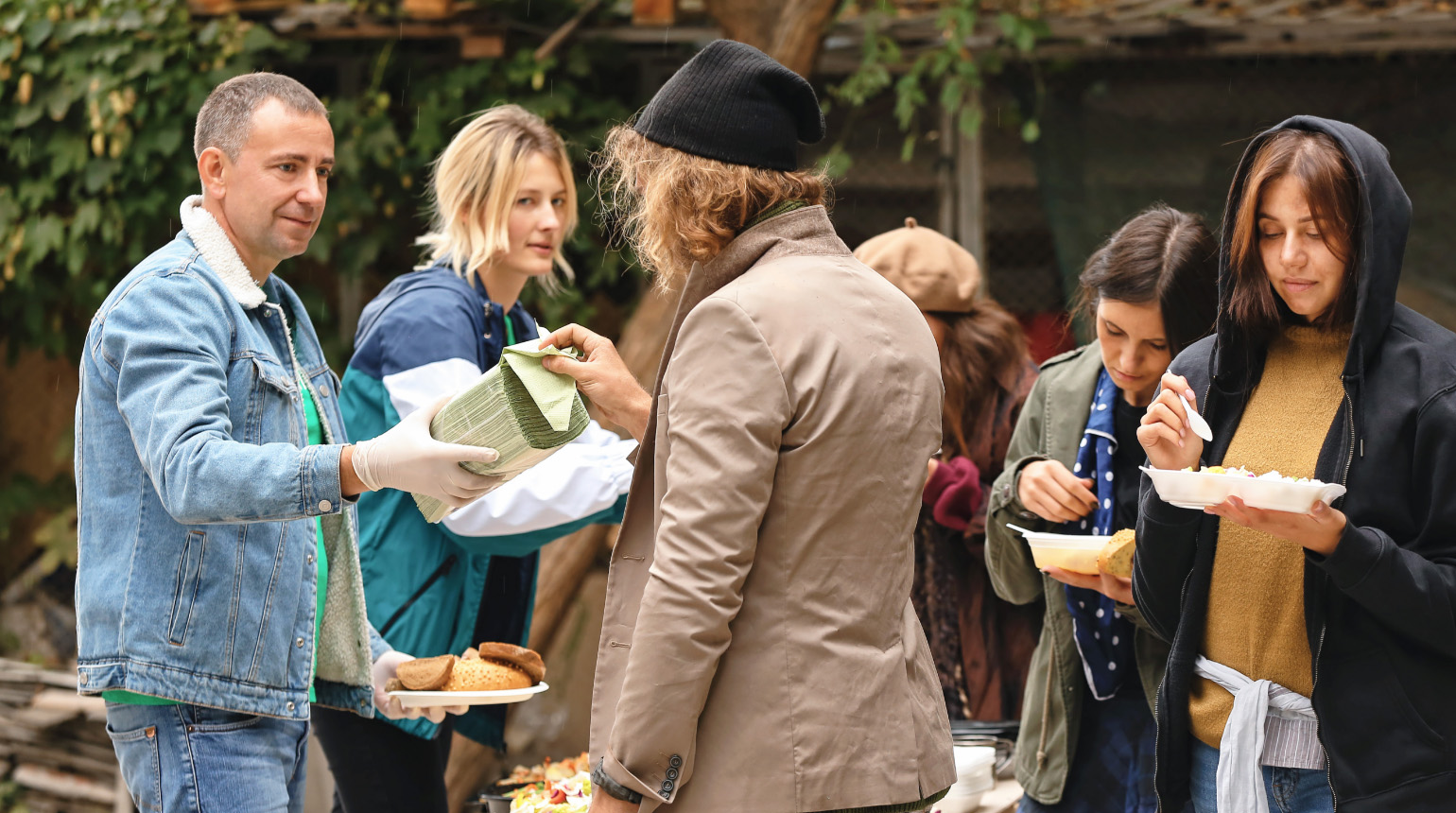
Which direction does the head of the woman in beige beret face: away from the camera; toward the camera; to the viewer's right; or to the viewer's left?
away from the camera

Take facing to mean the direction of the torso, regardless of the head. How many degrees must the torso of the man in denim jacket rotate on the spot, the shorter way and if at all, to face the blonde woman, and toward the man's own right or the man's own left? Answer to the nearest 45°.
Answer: approximately 90° to the man's own left

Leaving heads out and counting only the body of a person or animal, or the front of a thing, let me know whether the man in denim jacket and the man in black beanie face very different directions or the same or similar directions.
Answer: very different directions

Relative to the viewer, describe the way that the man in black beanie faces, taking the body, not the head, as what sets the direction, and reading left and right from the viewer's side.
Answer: facing away from the viewer and to the left of the viewer

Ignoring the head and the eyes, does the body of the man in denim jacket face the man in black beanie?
yes

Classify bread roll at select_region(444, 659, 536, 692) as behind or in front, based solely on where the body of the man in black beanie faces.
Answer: in front

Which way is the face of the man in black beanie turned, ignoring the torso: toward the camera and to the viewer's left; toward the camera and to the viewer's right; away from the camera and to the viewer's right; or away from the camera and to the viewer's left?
away from the camera and to the viewer's left

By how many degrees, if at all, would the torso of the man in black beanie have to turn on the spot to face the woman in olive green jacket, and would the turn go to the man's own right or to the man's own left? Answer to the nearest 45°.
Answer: approximately 90° to the man's own right

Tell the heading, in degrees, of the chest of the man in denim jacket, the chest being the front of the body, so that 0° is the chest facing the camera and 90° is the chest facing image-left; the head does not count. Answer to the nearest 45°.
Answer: approximately 315°

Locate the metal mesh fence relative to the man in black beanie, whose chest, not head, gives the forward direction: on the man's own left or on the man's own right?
on the man's own right

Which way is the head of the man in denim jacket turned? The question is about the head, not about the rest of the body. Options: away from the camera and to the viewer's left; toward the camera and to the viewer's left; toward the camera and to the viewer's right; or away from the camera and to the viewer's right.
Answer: toward the camera and to the viewer's right

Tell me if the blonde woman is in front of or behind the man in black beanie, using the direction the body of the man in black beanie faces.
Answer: in front
